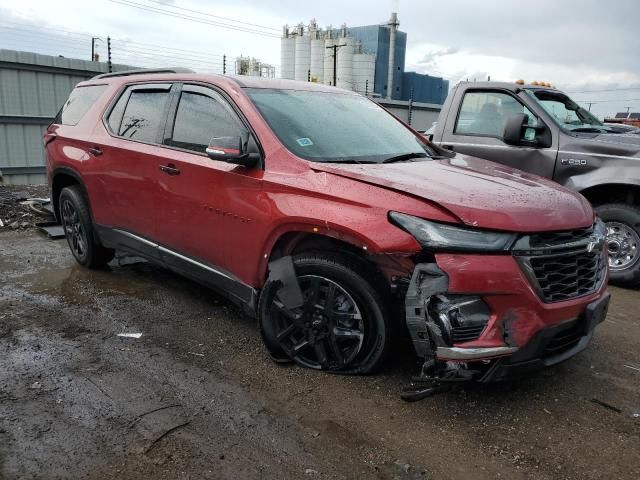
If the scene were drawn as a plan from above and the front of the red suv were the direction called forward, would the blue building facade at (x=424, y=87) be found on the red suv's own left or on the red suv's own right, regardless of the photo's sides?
on the red suv's own left

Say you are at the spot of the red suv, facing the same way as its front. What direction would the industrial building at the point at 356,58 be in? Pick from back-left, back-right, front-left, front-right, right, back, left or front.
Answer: back-left

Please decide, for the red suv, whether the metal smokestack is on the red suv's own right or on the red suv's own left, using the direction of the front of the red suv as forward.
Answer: on the red suv's own left

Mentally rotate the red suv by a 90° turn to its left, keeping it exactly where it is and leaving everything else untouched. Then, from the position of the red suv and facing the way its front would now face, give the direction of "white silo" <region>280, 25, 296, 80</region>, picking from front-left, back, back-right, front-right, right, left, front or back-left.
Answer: front-left

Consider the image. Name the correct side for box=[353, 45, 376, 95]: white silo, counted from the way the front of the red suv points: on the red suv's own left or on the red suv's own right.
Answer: on the red suv's own left

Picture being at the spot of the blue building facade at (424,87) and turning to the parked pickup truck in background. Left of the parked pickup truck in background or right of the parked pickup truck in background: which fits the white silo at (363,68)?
right

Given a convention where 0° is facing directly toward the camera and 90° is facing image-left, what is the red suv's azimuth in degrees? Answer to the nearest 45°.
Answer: approximately 315°

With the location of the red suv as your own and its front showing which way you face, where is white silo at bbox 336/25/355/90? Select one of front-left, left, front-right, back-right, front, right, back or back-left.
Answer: back-left

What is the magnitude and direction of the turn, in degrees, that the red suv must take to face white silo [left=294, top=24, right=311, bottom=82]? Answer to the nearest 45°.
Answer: approximately 135° to its left

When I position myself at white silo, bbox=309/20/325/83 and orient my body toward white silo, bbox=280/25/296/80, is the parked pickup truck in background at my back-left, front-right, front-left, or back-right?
back-left

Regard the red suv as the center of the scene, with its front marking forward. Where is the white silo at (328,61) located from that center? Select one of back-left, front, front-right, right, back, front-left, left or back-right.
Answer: back-left
